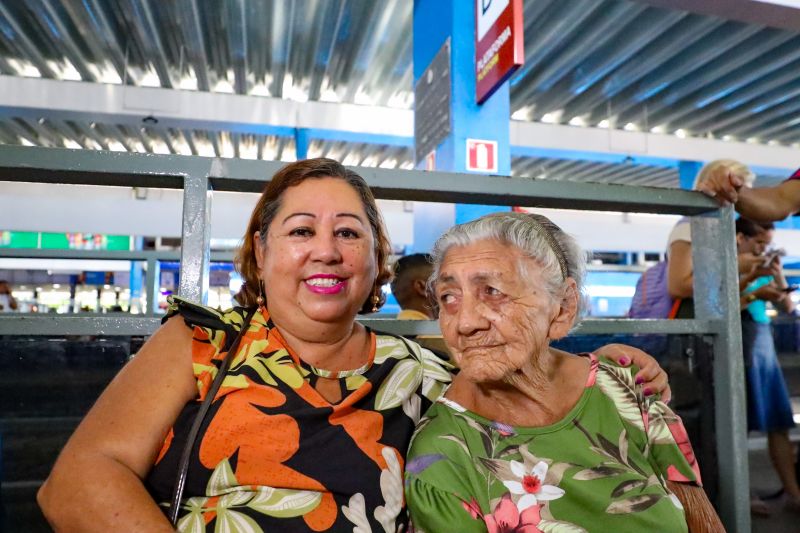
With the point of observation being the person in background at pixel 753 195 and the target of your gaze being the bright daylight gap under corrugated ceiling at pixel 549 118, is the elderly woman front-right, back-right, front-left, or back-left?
back-left

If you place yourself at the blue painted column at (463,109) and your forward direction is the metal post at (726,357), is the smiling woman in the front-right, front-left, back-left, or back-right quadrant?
front-right

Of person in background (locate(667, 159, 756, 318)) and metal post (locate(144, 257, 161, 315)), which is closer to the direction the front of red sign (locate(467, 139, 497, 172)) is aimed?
the person in background

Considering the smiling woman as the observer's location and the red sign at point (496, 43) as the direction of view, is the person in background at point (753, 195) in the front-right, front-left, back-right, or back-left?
front-right

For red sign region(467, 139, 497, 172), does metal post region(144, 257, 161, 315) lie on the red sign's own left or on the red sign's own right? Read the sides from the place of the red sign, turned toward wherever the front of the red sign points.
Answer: on the red sign's own right

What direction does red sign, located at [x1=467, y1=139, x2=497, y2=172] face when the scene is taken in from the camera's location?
facing the viewer

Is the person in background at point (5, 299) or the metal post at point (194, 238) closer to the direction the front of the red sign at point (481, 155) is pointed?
the metal post

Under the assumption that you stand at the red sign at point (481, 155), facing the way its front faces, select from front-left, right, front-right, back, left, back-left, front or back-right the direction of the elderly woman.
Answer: front

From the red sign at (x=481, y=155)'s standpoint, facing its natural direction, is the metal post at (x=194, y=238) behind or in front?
in front

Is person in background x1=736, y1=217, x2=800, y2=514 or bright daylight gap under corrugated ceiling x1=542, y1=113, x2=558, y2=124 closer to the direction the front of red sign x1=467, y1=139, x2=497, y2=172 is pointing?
the person in background

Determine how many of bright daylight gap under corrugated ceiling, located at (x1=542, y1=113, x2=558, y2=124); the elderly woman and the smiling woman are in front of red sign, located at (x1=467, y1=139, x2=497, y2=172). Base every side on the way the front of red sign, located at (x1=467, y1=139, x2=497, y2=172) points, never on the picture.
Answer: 2

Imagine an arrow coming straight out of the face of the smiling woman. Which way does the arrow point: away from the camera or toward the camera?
toward the camera

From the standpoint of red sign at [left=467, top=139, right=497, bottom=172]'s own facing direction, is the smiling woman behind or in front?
in front

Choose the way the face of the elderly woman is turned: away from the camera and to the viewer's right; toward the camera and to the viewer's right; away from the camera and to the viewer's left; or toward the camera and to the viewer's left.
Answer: toward the camera and to the viewer's left

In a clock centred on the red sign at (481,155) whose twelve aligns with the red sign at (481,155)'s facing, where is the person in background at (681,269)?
The person in background is roughly at 11 o'clock from the red sign.
